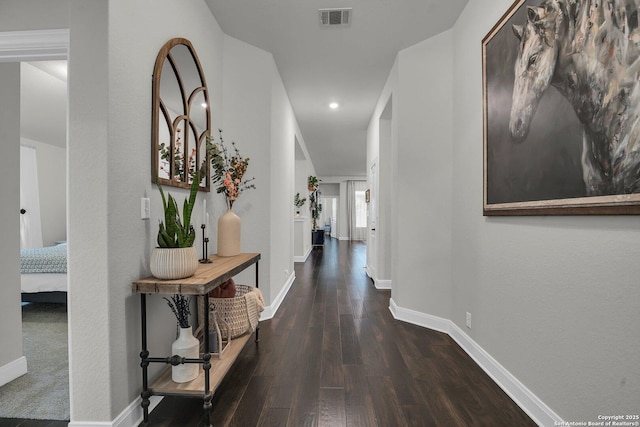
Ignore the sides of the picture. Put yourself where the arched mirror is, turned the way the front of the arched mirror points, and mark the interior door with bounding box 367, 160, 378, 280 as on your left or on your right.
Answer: on your left

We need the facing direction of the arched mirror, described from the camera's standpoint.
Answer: facing the viewer and to the right of the viewer

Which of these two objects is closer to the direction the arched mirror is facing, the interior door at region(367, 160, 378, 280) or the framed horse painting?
the framed horse painting

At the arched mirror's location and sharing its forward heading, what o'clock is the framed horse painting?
The framed horse painting is roughly at 12 o'clock from the arched mirror.
